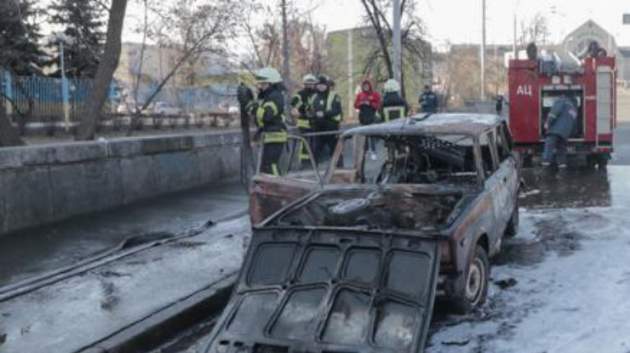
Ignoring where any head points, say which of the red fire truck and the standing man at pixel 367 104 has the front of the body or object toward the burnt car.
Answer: the standing man

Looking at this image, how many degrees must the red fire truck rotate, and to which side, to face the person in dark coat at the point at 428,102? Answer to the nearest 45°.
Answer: approximately 45° to its left

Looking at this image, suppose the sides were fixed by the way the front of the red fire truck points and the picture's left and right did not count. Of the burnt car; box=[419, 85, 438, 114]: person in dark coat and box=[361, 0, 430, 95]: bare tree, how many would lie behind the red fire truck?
1

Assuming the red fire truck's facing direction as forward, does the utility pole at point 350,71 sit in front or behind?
in front

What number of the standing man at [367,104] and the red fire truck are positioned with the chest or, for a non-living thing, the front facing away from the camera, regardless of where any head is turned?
1

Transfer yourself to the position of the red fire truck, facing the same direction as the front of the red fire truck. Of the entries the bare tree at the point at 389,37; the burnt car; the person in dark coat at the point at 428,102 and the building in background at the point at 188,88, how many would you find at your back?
1

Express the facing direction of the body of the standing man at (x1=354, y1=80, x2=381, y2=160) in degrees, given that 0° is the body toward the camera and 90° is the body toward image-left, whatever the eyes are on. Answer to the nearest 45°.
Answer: approximately 0°

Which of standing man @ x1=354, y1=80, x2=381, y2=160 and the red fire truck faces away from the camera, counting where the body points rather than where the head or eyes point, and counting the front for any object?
the red fire truck

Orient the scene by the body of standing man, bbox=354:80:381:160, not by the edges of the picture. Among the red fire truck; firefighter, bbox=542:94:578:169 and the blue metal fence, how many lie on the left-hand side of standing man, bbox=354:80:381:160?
2

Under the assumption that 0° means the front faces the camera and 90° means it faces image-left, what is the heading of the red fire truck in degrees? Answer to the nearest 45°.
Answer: approximately 180°

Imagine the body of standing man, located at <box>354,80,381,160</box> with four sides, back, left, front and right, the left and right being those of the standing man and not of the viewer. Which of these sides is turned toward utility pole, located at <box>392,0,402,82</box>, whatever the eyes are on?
back

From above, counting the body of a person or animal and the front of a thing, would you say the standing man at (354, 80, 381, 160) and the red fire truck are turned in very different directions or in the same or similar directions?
very different directions

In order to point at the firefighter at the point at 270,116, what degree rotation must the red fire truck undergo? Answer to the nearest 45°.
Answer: approximately 135° to its left
